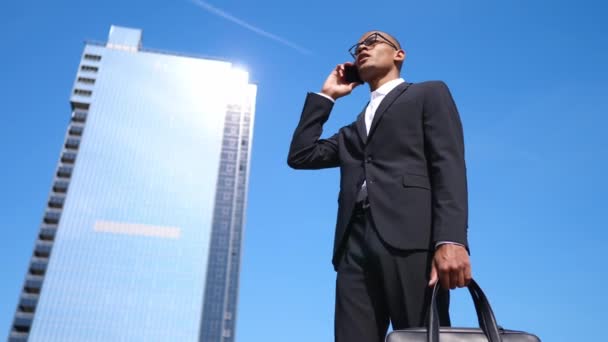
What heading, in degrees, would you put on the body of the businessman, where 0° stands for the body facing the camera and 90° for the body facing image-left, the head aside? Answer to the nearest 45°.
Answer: approximately 45°

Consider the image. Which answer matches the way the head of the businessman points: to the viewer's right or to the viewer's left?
to the viewer's left
